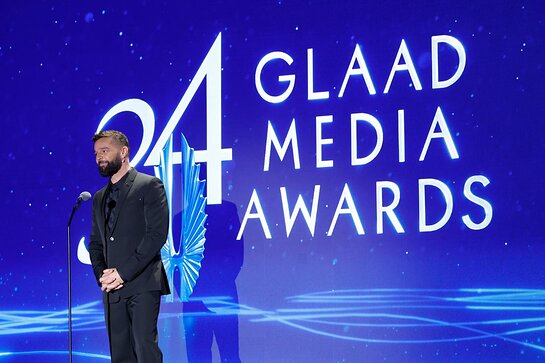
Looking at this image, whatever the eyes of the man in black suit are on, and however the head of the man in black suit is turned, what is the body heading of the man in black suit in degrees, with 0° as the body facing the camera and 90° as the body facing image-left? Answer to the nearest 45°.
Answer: approximately 45°
